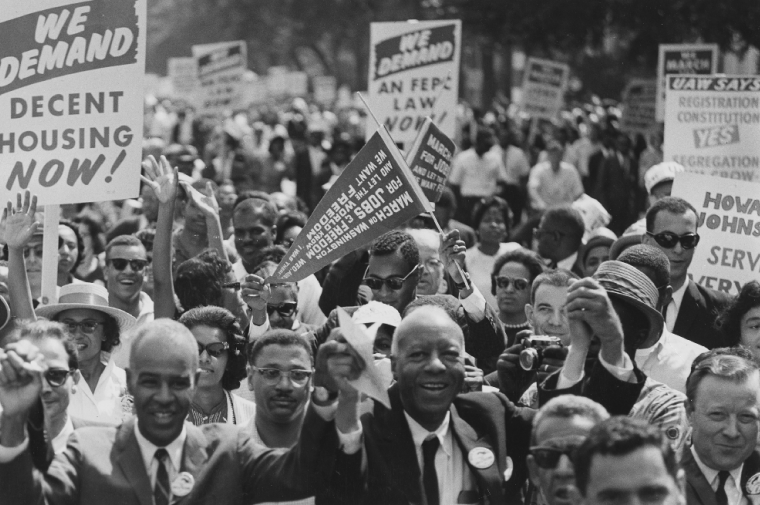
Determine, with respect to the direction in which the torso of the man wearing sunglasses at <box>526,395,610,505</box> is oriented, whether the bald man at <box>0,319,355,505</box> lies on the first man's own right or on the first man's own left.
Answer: on the first man's own right

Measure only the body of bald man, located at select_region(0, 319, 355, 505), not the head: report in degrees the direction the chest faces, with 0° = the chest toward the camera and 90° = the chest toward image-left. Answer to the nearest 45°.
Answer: approximately 0°

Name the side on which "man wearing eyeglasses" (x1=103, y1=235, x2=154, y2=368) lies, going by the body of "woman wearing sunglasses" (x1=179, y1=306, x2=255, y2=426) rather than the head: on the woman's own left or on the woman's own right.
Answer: on the woman's own right

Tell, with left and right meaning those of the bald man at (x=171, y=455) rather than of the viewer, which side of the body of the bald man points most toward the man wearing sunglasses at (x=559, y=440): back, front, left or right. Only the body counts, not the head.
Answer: left

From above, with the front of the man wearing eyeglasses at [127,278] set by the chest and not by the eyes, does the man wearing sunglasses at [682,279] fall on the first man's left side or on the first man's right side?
on the first man's left side
